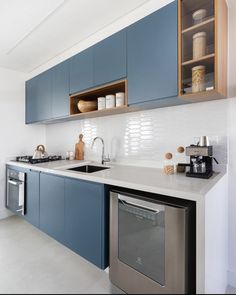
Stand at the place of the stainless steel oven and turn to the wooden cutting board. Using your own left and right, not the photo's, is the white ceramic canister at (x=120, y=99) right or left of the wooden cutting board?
right

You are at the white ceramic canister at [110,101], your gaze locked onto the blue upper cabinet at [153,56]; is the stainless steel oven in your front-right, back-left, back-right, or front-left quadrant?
back-right

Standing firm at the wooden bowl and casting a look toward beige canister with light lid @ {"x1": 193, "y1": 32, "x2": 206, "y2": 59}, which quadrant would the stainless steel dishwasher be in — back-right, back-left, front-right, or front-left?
front-right

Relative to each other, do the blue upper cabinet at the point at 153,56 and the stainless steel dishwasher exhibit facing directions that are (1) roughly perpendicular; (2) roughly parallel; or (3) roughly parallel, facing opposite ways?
roughly parallel

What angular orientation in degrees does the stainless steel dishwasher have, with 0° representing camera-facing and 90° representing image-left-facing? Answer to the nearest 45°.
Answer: approximately 45°

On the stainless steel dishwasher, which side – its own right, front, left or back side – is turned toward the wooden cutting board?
right

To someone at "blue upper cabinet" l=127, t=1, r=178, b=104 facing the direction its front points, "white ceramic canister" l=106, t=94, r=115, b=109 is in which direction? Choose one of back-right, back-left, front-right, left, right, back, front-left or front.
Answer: right

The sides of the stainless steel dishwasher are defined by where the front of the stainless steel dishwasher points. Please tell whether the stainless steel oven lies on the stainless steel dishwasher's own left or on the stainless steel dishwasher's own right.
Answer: on the stainless steel dishwasher's own right

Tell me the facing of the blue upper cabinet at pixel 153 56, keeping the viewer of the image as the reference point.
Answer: facing the viewer and to the left of the viewer

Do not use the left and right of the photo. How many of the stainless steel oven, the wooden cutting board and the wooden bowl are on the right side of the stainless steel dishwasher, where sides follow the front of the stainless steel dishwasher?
3

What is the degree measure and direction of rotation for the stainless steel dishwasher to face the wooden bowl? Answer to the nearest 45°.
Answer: approximately 90° to its right

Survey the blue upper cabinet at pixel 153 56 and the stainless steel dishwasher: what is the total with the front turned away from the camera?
0
